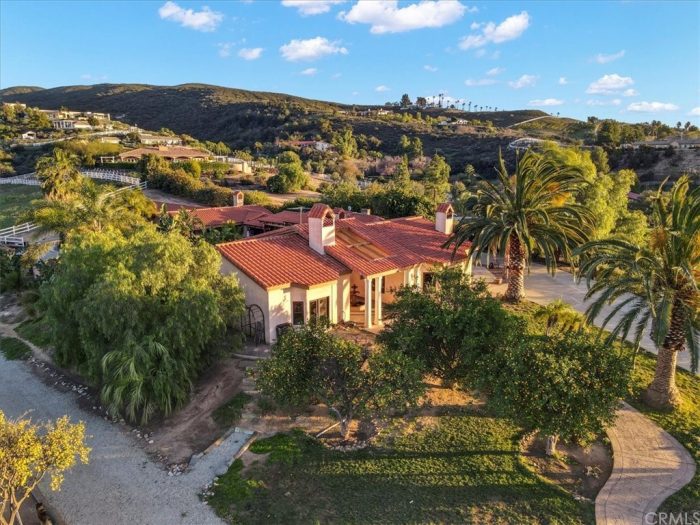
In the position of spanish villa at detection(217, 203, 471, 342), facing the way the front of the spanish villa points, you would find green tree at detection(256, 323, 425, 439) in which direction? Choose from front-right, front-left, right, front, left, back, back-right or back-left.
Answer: front-right

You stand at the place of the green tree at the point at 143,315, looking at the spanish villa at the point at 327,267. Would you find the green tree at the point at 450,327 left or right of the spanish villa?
right

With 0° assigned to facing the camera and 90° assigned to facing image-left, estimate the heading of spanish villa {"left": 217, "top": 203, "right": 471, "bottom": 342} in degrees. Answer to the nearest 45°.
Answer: approximately 315°

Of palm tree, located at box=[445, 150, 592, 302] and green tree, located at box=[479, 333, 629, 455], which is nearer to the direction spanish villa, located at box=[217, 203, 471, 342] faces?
the green tree

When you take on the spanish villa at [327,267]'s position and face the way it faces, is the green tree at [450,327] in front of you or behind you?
in front

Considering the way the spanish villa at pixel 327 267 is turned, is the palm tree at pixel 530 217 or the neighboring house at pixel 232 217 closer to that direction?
the palm tree

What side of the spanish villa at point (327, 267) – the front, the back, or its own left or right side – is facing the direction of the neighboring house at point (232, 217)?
back

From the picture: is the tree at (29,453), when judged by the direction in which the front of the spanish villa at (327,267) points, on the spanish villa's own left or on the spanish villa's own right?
on the spanish villa's own right

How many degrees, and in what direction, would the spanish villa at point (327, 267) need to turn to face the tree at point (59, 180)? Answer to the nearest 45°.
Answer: approximately 180°

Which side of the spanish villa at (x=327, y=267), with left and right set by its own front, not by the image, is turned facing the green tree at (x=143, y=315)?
right

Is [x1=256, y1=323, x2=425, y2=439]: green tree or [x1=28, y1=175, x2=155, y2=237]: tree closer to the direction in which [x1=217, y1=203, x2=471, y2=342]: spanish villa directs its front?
the green tree

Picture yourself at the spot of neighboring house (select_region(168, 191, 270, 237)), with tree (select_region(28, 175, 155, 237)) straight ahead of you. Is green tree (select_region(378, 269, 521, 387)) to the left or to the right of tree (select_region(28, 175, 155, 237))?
left

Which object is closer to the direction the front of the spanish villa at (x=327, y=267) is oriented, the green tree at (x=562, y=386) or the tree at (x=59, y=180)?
the green tree
